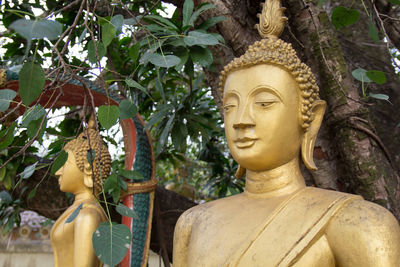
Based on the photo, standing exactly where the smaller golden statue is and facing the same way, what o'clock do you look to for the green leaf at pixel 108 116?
The green leaf is roughly at 9 o'clock from the smaller golden statue.

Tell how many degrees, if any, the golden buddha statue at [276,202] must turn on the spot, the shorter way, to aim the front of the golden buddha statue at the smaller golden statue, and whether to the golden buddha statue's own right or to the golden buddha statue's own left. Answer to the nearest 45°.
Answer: approximately 90° to the golden buddha statue's own right

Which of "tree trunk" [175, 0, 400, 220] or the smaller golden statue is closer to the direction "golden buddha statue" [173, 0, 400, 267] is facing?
the smaller golden statue

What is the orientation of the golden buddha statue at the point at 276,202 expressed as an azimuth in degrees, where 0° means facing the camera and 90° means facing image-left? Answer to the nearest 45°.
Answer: approximately 45°

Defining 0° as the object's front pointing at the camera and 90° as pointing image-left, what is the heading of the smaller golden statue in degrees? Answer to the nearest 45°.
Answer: approximately 90°

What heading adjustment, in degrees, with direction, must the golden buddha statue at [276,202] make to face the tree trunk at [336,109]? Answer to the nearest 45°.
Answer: approximately 135° to its right

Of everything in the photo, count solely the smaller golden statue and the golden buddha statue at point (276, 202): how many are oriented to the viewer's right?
0
